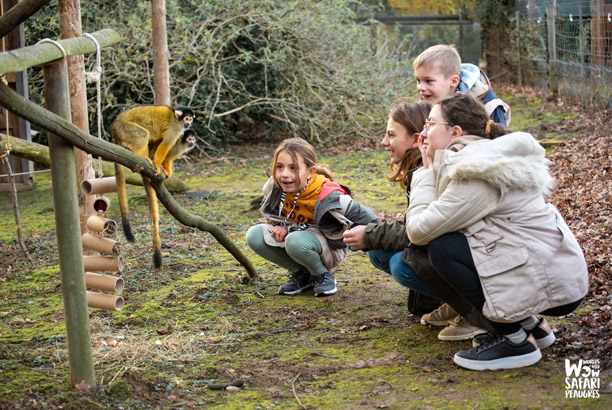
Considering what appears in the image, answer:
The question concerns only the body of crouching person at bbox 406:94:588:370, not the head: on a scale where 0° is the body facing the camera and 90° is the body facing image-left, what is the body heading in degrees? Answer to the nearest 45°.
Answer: approximately 90°

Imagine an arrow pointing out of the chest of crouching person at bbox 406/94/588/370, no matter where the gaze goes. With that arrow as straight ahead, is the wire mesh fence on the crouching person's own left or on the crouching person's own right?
on the crouching person's own right

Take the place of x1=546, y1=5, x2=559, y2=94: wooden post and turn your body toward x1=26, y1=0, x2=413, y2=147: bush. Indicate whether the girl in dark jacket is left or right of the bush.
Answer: left

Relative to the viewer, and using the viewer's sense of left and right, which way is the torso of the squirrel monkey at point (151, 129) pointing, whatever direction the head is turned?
facing to the right of the viewer
